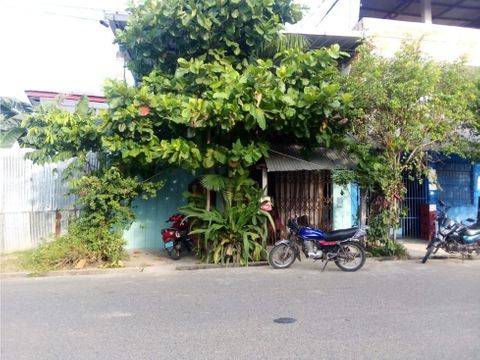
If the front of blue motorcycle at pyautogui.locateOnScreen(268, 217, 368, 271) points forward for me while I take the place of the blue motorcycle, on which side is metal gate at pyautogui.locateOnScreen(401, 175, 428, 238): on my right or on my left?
on my right

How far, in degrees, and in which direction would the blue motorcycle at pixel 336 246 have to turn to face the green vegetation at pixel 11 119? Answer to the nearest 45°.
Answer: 0° — it already faces it

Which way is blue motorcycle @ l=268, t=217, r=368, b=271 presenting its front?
to the viewer's left

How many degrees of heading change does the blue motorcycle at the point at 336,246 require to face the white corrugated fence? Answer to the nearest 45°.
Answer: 0° — it already faces it

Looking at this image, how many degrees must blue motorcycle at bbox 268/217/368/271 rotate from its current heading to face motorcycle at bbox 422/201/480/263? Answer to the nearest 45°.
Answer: approximately 135° to its right

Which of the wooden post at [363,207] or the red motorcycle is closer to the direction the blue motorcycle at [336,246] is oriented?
the red motorcycle
